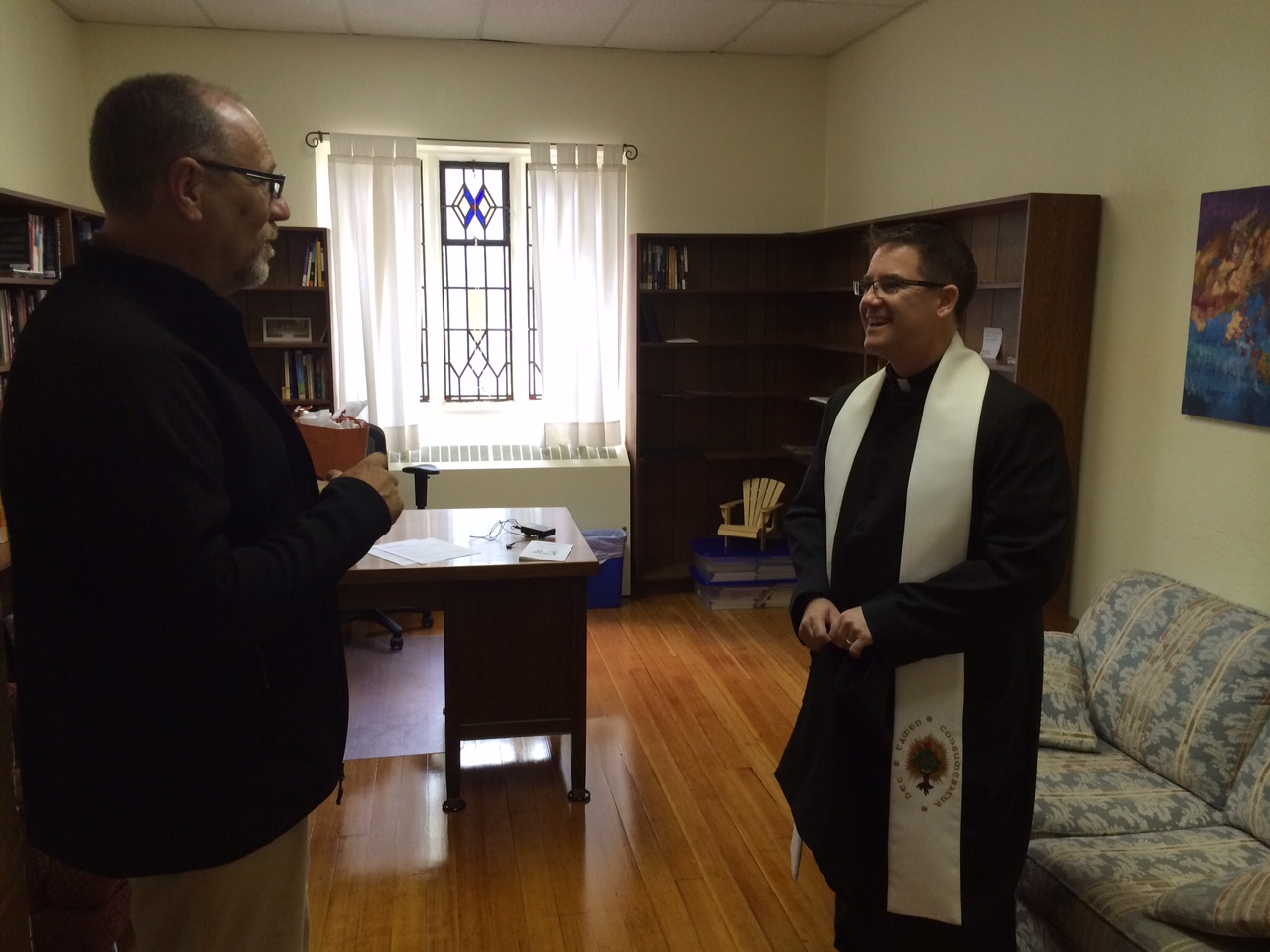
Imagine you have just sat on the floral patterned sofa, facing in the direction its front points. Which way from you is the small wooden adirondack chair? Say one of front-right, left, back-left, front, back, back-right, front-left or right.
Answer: right

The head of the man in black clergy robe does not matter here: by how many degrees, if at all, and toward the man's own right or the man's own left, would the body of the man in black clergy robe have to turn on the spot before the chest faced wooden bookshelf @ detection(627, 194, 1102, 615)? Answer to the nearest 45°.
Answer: approximately 135° to the man's own right

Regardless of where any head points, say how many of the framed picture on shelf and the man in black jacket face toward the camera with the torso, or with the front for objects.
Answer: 1

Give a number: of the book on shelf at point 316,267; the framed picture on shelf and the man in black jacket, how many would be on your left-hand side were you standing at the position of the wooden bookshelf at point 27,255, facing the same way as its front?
2

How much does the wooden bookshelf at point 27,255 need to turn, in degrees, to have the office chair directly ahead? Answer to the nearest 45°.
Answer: approximately 45° to its left

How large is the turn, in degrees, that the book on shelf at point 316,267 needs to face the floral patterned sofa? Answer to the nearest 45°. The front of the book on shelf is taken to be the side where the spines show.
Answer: approximately 45° to its left

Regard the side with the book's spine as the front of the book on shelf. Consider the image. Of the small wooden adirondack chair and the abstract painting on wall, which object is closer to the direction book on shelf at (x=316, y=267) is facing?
the abstract painting on wall

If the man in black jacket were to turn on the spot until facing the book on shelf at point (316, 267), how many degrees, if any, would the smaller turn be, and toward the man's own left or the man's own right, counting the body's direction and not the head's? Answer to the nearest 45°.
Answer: approximately 90° to the man's own left

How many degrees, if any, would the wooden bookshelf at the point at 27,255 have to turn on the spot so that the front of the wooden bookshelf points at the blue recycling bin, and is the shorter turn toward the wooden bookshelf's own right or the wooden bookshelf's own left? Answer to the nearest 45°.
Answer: approximately 45° to the wooden bookshelf's own left

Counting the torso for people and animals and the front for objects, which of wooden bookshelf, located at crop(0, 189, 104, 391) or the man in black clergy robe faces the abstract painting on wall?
the wooden bookshelf

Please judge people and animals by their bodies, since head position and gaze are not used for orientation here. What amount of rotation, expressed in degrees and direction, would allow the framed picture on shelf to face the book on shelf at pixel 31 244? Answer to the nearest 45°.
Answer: approximately 45° to its right

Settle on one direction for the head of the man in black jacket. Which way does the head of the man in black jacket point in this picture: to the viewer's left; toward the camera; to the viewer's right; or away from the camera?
to the viewer's right

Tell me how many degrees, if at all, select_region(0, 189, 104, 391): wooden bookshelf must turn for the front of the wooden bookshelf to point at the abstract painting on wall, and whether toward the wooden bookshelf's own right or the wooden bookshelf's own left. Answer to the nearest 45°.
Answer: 0° — it already faces it
